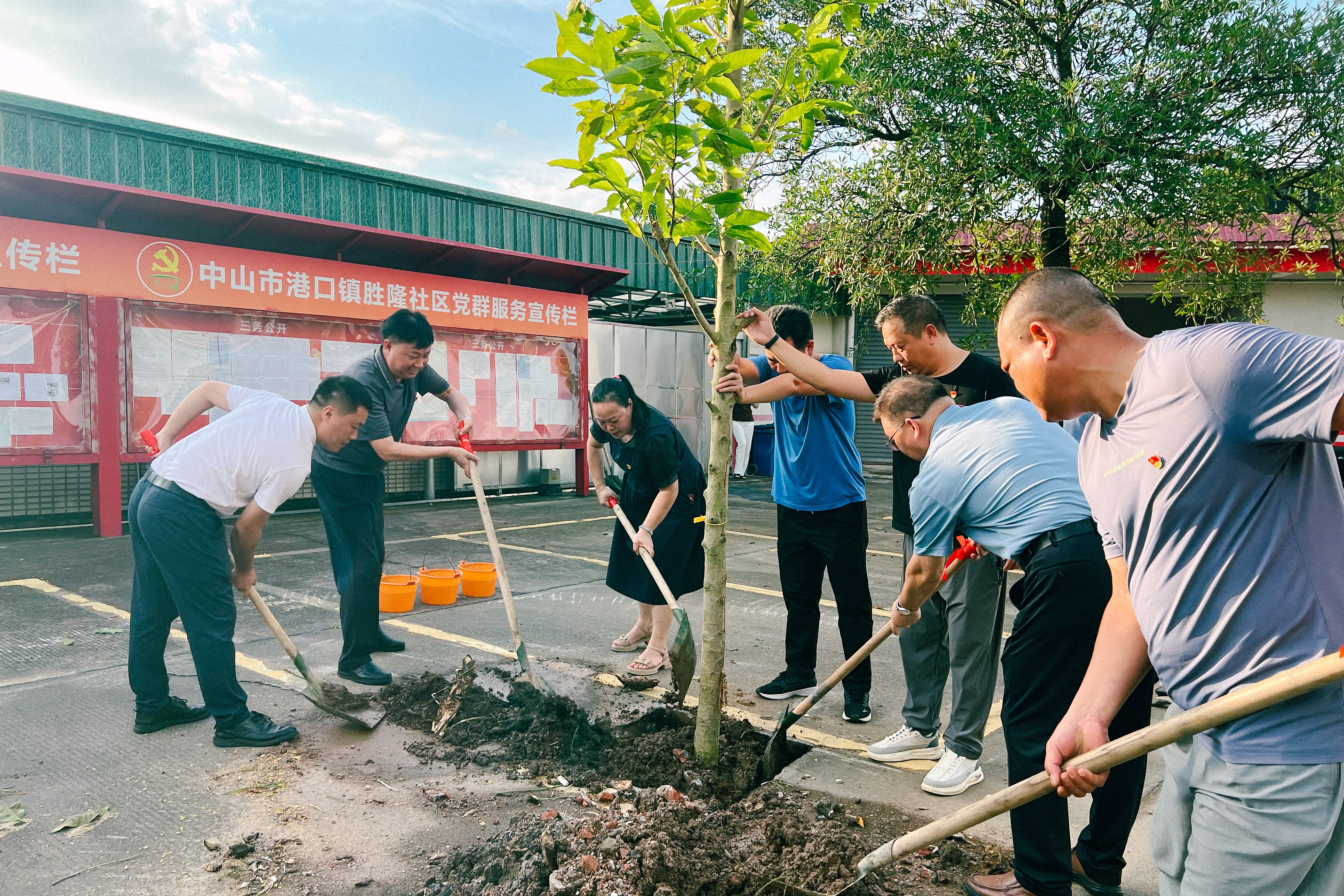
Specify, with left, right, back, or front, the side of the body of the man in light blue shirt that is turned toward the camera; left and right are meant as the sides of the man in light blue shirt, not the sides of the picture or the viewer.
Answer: left

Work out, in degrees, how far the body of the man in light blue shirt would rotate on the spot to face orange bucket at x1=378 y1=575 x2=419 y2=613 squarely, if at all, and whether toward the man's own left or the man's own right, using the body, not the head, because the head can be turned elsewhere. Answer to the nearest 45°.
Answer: approximately 45° to the man's own right

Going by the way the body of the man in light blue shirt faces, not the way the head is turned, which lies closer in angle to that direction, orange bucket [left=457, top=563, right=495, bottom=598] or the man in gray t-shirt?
the orange bucket

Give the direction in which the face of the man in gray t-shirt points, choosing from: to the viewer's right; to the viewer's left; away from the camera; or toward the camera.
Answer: to the viewer's left

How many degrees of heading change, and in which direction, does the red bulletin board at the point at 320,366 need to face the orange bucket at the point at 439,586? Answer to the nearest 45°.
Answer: approximately 45° to its right

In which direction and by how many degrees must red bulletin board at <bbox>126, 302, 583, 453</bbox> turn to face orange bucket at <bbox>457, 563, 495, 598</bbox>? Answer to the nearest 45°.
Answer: approximately 45° to its right

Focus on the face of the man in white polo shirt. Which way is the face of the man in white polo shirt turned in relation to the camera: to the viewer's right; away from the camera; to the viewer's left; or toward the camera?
to the viewer's right

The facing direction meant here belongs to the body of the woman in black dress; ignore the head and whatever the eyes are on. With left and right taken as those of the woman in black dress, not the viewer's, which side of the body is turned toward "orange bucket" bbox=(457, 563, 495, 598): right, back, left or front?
right

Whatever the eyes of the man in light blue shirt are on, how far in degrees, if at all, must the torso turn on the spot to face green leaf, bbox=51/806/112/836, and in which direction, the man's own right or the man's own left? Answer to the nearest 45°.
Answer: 0° — they already face it

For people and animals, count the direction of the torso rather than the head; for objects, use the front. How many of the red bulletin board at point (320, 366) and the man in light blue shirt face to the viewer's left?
1

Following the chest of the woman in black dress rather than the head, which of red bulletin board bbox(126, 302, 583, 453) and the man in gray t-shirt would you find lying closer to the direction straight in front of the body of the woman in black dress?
the man in gray t-shirt
